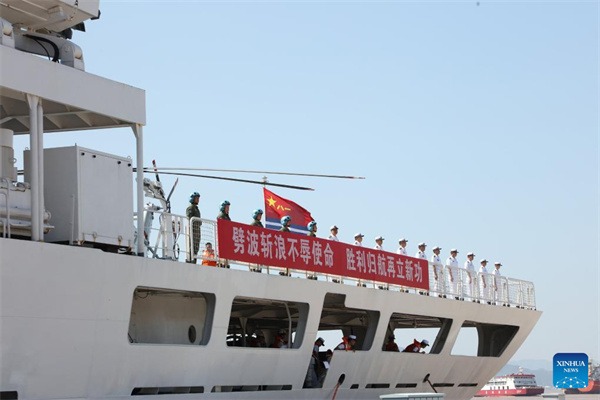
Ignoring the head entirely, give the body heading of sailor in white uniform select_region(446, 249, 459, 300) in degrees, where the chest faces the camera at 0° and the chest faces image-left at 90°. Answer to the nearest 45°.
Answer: approximately 315°
